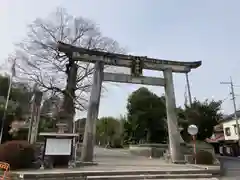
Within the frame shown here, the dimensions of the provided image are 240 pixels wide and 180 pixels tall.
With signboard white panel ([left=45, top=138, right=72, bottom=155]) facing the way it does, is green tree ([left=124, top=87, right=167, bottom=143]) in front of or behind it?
behind

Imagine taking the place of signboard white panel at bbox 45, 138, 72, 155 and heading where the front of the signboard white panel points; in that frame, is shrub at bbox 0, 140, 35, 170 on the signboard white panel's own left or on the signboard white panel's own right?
on the signboard white panel's own right

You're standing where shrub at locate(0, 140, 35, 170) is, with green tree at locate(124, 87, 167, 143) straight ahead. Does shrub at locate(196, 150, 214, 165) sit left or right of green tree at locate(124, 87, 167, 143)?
right

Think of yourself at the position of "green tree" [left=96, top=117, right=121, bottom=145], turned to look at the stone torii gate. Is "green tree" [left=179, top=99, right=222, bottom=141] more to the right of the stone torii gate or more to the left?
left

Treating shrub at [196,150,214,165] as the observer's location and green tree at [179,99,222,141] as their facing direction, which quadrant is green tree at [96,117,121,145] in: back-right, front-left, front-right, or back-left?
front-left

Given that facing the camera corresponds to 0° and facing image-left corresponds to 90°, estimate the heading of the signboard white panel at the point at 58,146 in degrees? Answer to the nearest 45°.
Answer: approximately 0°

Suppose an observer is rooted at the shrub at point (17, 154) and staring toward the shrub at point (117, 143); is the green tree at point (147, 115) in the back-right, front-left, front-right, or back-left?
front-right

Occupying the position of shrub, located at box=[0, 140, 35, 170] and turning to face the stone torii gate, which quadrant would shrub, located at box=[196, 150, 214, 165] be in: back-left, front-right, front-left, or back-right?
front-right

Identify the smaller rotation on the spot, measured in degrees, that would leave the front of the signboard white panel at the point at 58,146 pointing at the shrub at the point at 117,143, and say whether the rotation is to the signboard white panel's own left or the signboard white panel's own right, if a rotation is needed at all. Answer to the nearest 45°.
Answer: approximately 180°

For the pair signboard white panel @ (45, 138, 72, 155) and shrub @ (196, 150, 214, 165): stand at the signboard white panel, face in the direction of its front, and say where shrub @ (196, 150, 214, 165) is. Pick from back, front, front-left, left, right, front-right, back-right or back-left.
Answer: left

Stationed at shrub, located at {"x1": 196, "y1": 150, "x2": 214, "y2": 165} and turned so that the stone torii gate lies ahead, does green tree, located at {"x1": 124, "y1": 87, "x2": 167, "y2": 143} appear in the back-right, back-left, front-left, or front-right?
front-right

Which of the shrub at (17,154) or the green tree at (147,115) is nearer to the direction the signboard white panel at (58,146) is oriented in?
the shrub

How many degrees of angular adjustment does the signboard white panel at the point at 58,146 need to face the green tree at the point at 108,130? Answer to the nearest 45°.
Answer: approximately 180°

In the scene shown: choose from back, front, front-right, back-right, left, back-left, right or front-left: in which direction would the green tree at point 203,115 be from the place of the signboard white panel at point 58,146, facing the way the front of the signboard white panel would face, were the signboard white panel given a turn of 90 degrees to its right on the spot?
back-right
